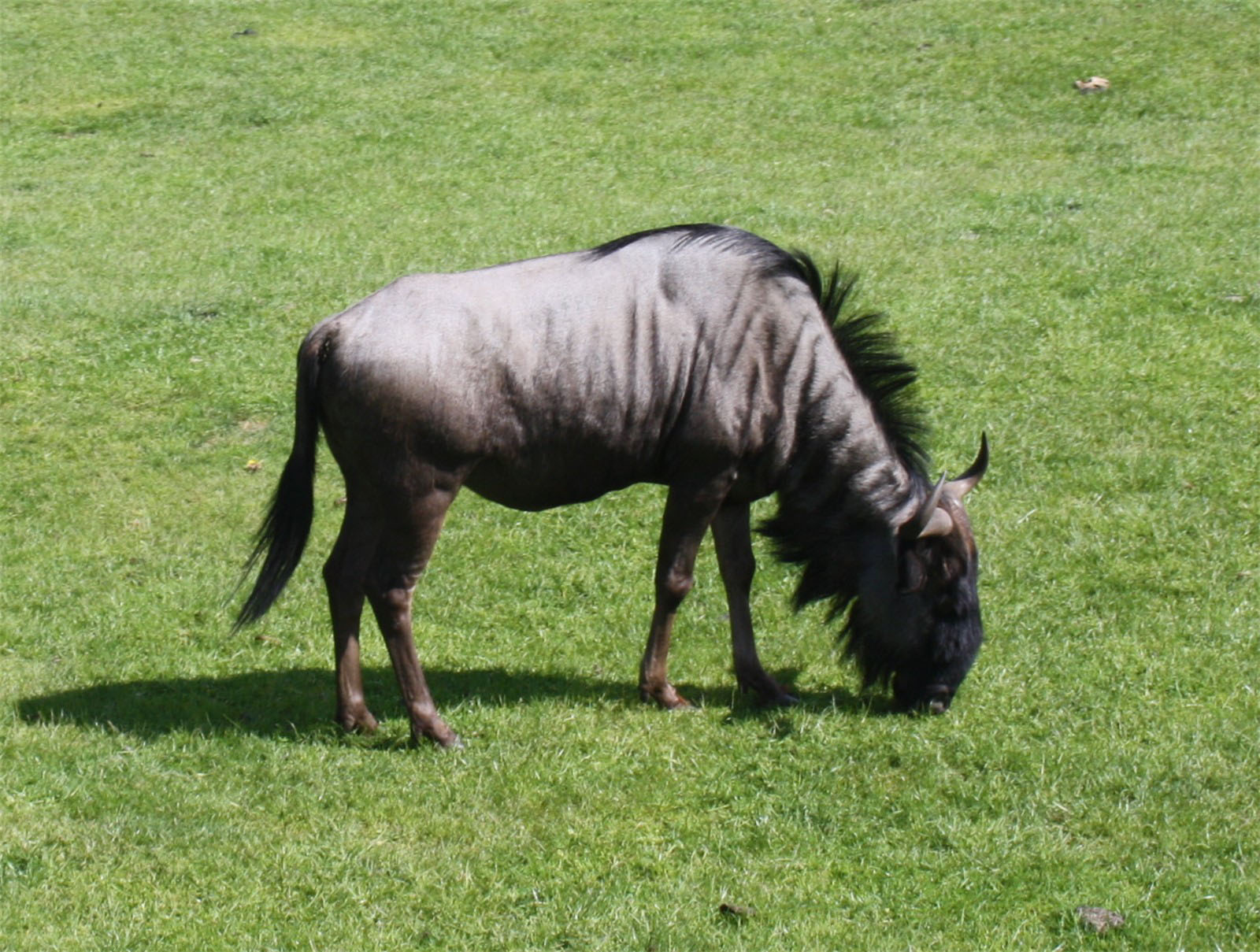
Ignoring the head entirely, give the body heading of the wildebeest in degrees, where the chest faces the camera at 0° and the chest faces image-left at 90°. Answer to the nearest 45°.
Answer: approximately 270°
